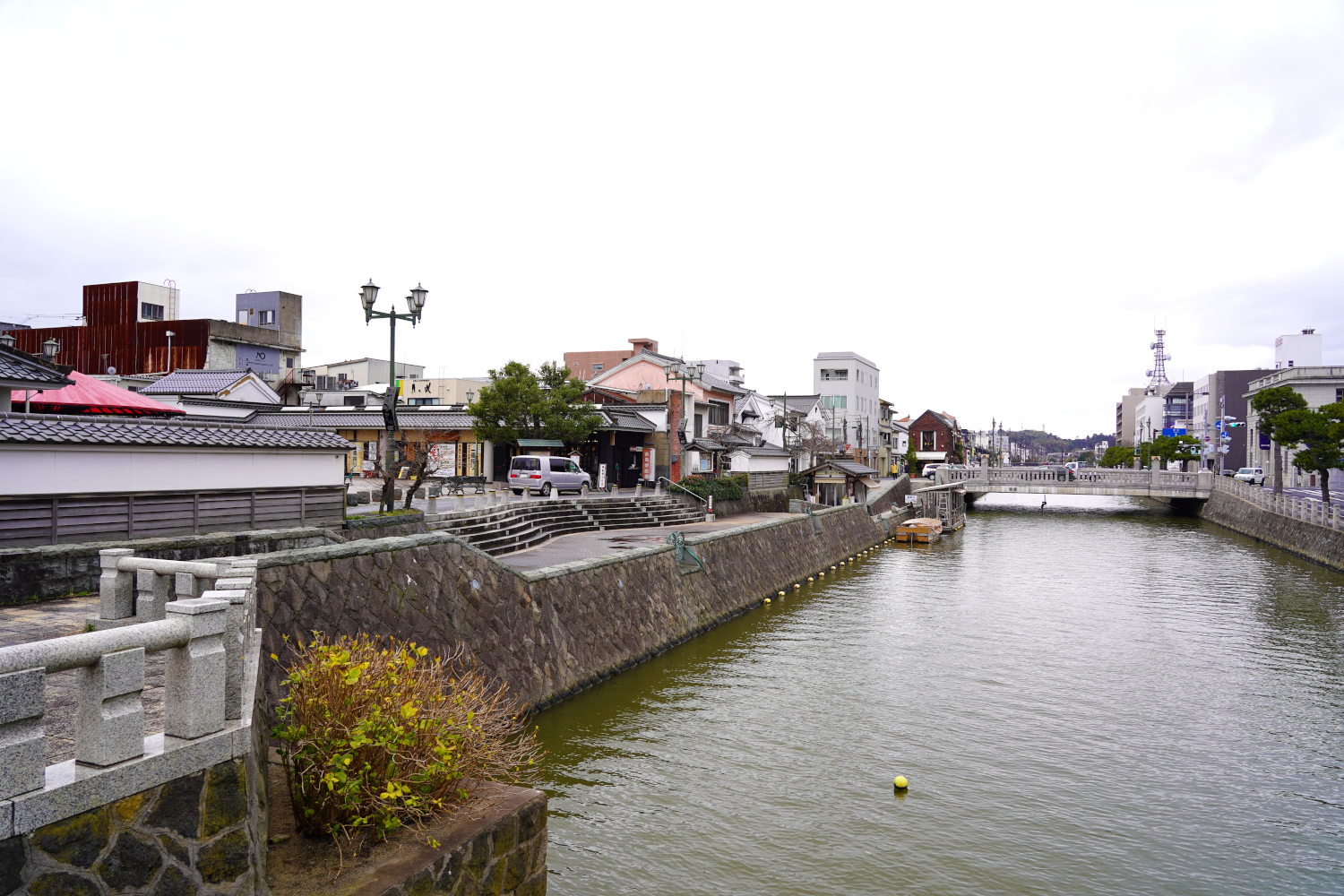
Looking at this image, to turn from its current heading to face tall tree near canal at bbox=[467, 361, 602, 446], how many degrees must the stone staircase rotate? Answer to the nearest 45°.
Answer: approximately 135° to its left

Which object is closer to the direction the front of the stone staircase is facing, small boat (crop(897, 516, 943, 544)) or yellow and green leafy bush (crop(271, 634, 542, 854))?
the yellow and green leafy bush

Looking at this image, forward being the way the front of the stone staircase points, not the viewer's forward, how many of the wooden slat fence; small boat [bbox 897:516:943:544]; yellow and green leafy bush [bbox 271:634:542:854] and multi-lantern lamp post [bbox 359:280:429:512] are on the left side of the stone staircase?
1

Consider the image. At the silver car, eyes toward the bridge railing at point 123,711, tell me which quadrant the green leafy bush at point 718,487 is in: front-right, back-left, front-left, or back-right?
back-left

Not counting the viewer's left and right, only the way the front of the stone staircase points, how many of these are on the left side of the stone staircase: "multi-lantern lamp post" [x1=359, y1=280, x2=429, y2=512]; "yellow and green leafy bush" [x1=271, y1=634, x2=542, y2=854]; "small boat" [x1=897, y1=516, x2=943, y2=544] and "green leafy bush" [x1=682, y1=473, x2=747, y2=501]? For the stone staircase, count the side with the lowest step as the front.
2

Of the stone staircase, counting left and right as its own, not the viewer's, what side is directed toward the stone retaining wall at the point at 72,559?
right

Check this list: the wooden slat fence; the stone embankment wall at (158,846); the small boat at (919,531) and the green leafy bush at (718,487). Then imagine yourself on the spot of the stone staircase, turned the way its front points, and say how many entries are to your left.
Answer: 2

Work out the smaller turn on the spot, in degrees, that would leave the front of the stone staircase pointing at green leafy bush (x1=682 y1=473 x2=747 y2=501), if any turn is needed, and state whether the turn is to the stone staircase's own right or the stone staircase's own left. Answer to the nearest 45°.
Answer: approximately 90° to the stone staircase's own left

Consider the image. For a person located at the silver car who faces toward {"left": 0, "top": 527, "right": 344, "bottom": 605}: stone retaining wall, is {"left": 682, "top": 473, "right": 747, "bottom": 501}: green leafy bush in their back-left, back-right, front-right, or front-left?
back-left

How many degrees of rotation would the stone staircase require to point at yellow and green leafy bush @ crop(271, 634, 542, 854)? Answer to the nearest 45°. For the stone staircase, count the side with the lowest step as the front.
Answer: approximately 45° to its right

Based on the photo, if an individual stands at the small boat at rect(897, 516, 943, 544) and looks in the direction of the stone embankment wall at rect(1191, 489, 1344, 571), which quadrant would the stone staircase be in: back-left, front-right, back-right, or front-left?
back-right

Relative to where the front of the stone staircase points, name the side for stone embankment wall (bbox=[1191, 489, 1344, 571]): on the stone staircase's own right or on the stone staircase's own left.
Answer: on the stone staircase's own left

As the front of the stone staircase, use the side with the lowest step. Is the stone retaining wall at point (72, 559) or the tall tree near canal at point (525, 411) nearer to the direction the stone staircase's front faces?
the stone retaining wall

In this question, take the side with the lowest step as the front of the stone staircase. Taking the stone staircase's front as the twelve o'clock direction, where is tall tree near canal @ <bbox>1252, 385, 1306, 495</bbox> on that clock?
The tall tree near canal is roughly at 10 o'clock from the stone staircase.

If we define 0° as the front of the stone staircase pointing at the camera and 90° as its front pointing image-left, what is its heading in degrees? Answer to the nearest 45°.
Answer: approximately 315°
